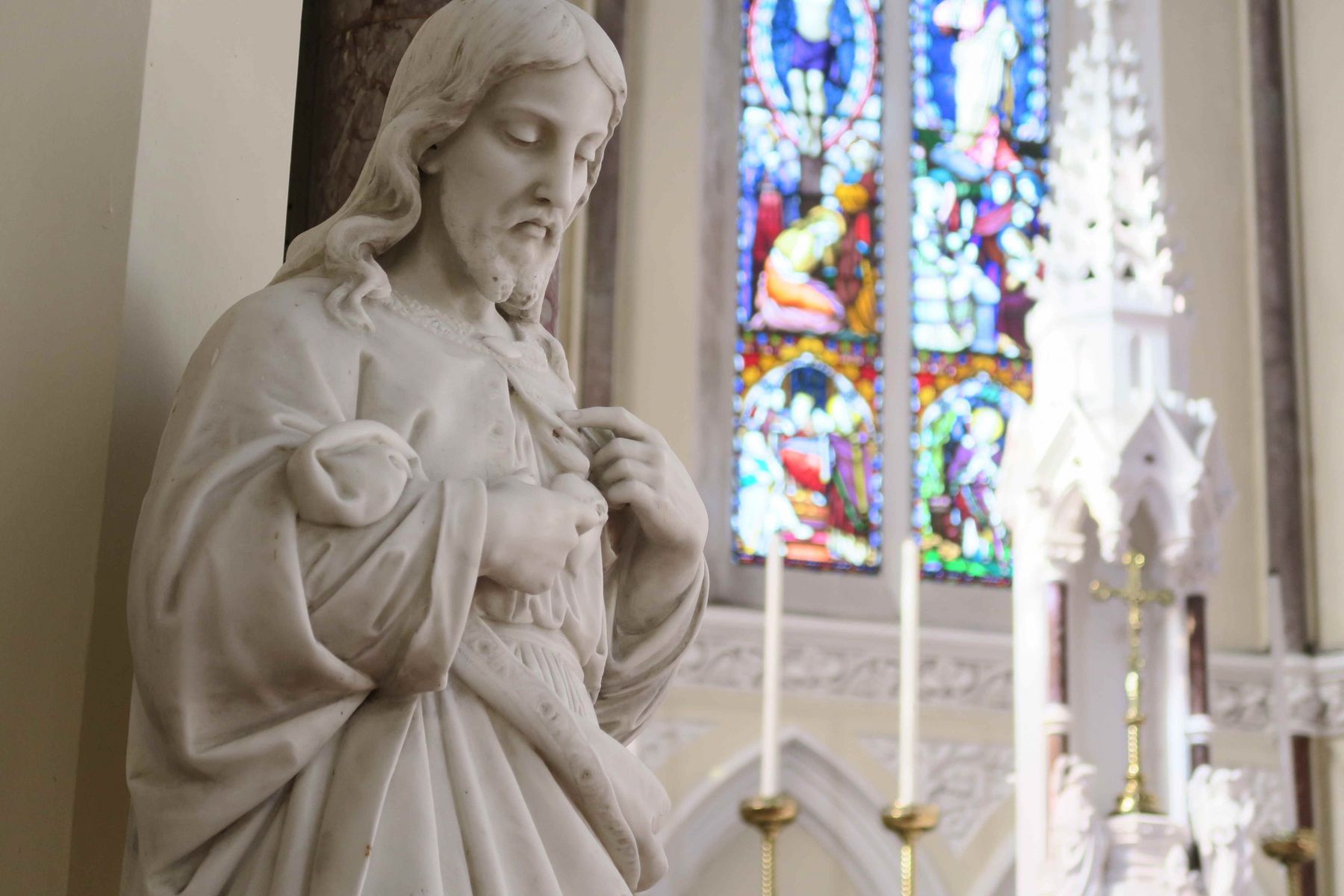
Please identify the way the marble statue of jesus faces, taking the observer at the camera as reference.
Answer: facing the viewer and to the right of the viewer

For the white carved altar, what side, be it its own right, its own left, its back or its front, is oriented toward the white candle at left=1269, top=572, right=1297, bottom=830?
left

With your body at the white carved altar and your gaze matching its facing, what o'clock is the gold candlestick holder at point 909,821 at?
The gold candlestick holder is roughly at 2 o'clock from the white carved altar.

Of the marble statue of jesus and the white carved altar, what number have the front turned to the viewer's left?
0

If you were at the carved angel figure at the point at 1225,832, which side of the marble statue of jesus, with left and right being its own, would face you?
left

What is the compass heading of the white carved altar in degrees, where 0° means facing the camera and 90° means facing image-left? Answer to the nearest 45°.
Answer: approximately 315°

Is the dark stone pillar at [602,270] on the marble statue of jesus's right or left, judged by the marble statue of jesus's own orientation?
on its left

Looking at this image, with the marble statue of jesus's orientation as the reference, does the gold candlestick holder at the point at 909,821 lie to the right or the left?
on its left
